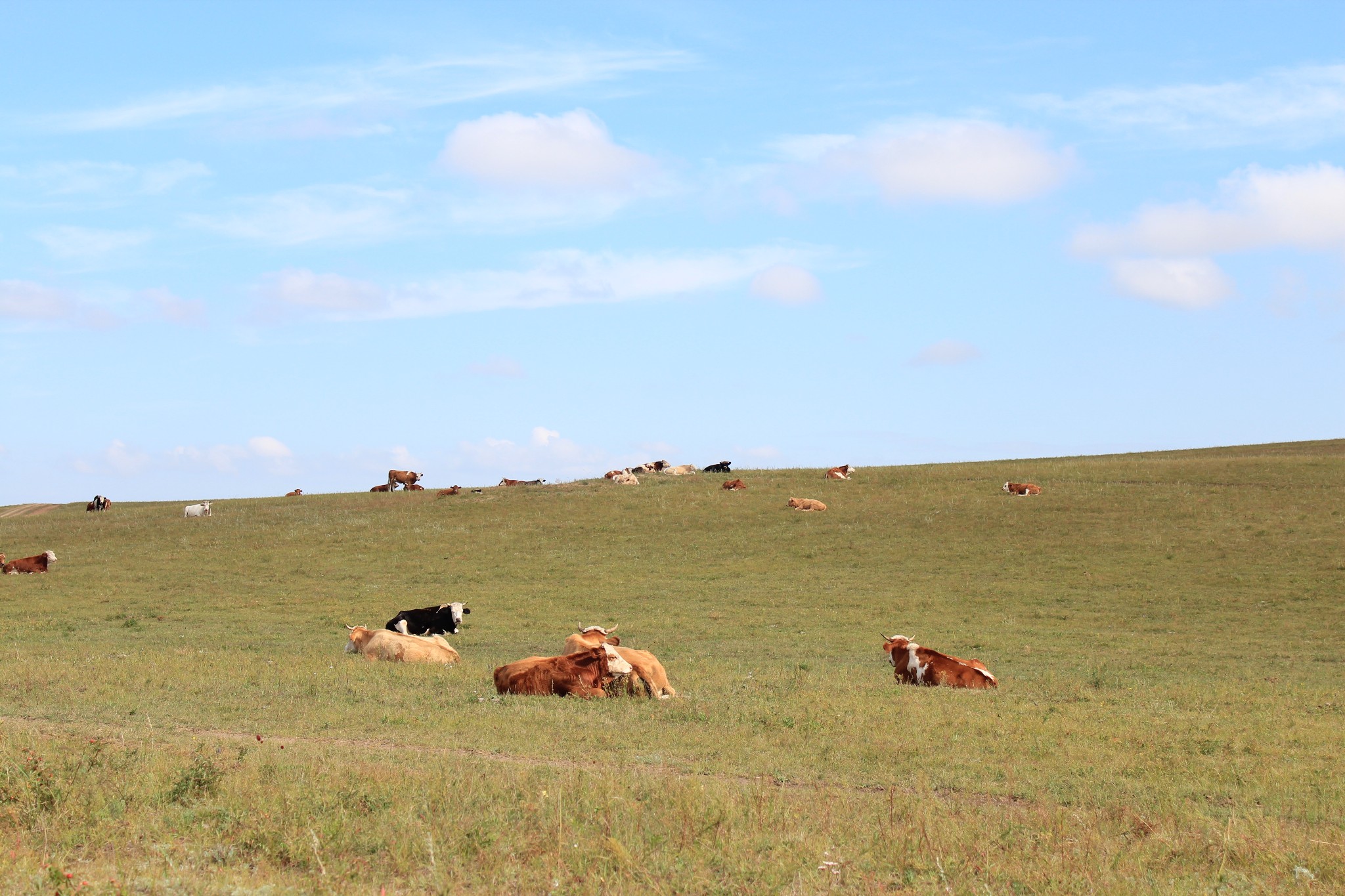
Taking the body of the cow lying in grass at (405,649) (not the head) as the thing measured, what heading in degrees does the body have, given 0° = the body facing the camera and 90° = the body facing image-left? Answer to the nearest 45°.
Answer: approximately 90°

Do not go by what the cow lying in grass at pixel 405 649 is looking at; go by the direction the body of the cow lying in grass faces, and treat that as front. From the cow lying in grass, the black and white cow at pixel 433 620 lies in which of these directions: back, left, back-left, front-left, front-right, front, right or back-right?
right

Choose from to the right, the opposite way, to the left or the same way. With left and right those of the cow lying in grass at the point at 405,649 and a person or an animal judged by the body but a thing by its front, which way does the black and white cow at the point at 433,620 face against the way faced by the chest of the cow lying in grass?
the opposite way

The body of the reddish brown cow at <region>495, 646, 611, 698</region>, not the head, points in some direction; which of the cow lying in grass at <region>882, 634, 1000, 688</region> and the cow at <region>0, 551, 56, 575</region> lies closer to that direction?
the cow lying in grass

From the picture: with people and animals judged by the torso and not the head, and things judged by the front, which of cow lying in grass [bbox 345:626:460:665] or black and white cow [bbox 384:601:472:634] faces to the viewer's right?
the black and white cow

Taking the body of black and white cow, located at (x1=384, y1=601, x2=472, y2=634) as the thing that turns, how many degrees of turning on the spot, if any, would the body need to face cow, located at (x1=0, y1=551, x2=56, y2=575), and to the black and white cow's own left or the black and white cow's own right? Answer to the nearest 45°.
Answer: approximately 135° to the black and white cow's own left

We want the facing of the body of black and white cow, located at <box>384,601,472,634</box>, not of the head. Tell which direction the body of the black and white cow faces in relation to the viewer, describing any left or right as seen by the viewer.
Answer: facing to the right of the viewer

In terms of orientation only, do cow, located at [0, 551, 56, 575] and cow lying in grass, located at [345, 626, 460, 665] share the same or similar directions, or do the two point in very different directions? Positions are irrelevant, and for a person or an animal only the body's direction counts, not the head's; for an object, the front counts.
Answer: very different directions

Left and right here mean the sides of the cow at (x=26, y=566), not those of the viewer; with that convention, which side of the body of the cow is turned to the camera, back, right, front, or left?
right

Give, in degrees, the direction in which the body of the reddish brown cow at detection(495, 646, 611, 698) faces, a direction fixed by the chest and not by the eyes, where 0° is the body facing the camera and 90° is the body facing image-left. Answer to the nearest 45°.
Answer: approximately 270°

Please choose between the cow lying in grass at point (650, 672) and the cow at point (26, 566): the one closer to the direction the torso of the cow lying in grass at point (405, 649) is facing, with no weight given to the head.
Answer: the cow

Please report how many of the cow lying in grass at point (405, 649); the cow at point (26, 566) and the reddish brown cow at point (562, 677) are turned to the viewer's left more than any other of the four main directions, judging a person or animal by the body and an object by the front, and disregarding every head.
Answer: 1

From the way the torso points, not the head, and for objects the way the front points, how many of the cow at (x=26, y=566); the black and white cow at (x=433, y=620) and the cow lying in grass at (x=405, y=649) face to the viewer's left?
1
